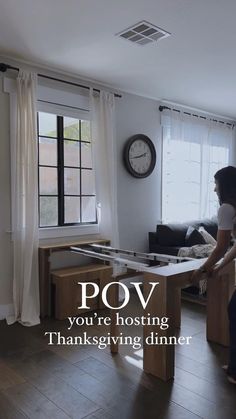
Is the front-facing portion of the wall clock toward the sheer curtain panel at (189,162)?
no

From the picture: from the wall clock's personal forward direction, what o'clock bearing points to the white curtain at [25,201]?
The white curtain is roughly at 3 o'clock from the wall clock.

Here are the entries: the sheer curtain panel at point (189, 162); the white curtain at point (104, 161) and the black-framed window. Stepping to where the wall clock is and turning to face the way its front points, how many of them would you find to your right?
2

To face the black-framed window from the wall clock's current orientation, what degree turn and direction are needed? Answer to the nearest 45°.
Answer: approximately 90° to its right

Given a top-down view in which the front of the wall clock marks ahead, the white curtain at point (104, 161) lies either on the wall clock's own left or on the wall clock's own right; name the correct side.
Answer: on the wall clock's own right

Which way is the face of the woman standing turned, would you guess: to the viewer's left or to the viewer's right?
to the viewer's left

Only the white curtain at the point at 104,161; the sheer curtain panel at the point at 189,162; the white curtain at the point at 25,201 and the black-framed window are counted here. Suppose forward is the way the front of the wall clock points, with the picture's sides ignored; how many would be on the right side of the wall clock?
3

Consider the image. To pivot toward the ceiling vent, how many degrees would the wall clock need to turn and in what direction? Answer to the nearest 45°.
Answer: approximately 45° to its right

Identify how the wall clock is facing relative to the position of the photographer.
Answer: facing the viewer and to the right of the viewer
